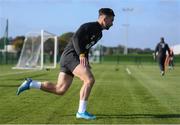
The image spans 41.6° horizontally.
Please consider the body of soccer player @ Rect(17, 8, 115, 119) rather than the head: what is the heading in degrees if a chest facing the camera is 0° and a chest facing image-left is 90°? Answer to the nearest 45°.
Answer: approximately 270°

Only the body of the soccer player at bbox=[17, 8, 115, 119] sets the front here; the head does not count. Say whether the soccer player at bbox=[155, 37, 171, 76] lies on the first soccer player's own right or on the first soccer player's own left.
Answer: on the first soccer player's own left
